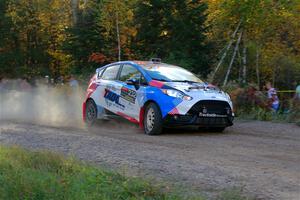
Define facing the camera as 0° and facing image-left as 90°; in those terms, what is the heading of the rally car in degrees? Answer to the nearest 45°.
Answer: approximately 315°
